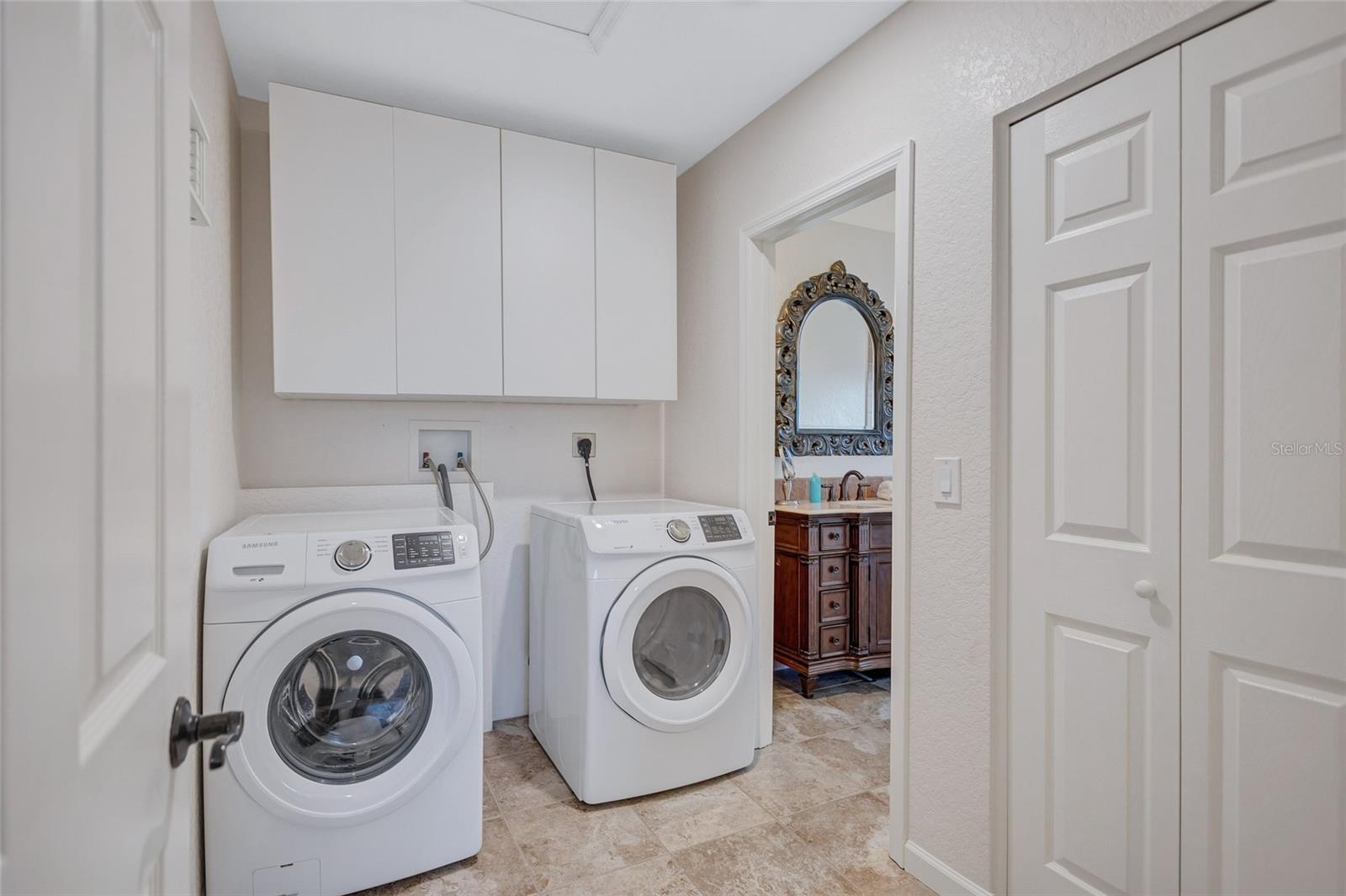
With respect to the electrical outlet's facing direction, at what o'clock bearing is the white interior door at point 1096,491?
The white interior door is roughly at 11 o'clock from the electrical outlet.

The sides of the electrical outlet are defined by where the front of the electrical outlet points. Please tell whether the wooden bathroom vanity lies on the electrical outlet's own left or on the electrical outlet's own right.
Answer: on the electrical outlet's own left

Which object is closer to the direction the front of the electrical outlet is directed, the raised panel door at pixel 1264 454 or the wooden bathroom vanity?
the raised panel door

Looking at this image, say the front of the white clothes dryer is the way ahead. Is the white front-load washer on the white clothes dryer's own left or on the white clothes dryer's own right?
on the white clothes dryer's own right

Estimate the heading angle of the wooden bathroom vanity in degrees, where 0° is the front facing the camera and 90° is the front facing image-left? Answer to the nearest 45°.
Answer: approximately 315°

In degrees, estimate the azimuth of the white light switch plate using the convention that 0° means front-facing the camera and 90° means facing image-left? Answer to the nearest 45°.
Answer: approximately 45°

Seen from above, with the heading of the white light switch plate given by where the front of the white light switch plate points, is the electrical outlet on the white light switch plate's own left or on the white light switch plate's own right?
on the white light switch plate's own right

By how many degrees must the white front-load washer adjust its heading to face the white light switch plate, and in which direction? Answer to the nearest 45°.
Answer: approximately 45° to its left

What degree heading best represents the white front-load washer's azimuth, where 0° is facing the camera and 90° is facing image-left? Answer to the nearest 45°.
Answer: approximately 0°

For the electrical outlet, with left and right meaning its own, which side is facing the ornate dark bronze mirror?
left

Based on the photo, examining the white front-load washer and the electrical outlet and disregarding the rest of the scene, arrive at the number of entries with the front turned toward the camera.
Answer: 2

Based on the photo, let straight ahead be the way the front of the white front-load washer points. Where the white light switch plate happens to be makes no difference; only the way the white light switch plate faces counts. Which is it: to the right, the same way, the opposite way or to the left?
to the right
